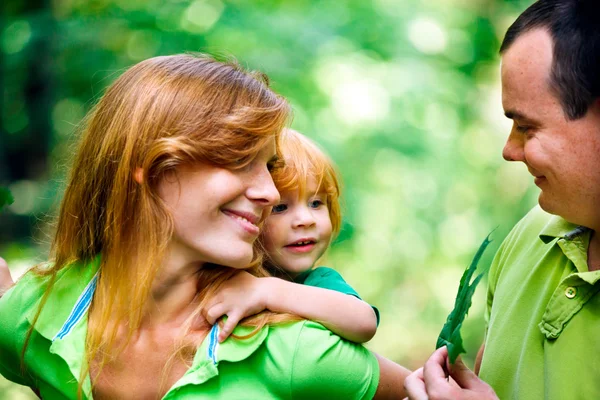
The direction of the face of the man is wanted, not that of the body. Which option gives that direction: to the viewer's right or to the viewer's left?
to the viewer's left

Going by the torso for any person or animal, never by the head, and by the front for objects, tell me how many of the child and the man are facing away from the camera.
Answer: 0

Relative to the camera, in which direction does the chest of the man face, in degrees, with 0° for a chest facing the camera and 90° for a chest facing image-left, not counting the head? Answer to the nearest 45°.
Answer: approximately 45°

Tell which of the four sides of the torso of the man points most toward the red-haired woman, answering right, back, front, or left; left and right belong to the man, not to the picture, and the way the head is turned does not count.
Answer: front

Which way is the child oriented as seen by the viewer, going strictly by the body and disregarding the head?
toward the camera

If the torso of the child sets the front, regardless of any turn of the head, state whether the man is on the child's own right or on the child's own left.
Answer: on the child's own left
